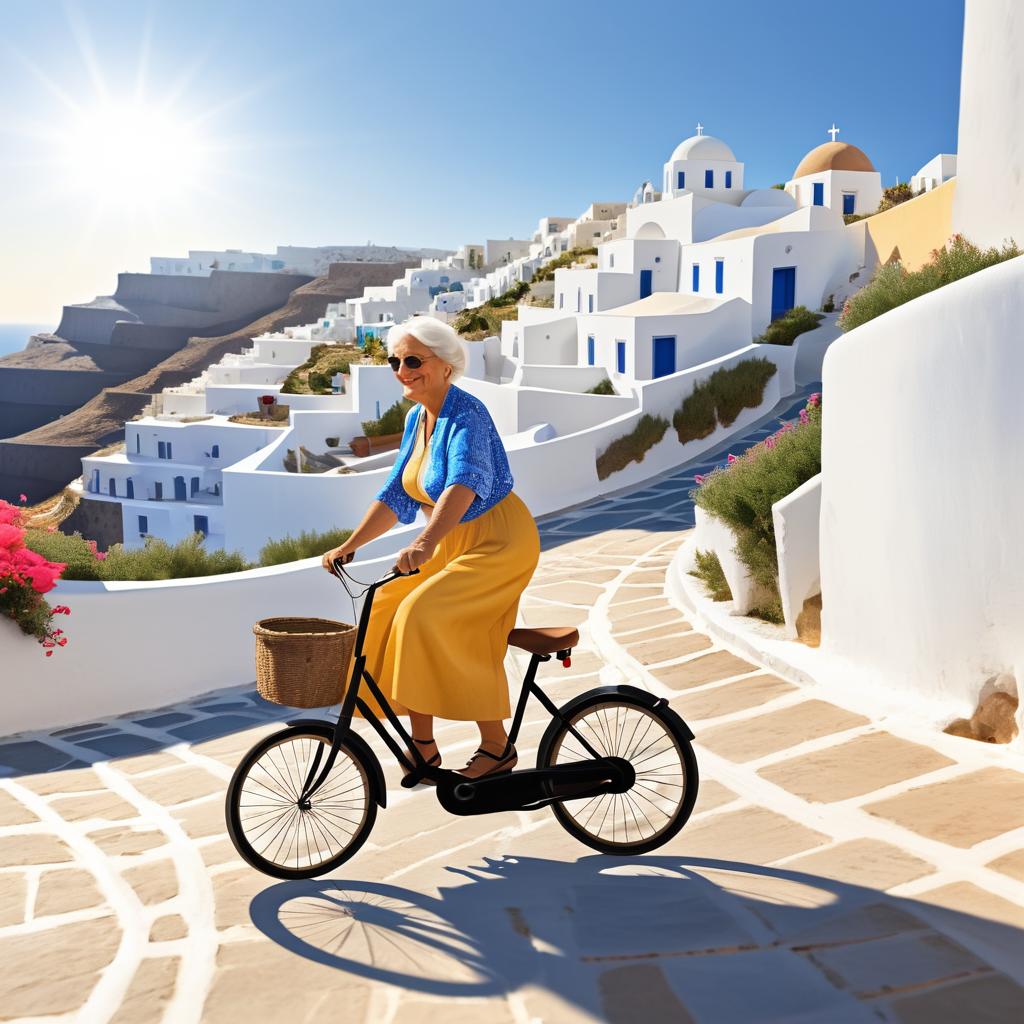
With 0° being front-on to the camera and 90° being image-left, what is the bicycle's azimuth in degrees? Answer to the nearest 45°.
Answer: approximately 90°

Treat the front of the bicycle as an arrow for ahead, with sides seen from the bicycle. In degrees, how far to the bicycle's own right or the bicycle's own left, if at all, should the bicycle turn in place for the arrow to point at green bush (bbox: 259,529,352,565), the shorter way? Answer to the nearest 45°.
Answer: approximately 90° to the bicycle's own right

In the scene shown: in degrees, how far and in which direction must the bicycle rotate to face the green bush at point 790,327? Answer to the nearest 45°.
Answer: approximately 90° to its right

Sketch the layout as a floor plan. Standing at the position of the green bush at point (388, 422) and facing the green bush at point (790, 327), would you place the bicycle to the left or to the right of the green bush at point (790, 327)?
right

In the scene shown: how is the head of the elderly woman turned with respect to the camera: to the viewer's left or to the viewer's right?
to the viewer's left

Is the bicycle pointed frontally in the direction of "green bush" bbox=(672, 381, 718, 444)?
no

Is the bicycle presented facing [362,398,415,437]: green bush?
no

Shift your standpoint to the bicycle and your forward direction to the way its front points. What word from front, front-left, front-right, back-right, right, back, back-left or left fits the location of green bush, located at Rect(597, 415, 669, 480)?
right

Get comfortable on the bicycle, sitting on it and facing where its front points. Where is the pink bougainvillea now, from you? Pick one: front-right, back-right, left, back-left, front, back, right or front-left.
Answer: front-right

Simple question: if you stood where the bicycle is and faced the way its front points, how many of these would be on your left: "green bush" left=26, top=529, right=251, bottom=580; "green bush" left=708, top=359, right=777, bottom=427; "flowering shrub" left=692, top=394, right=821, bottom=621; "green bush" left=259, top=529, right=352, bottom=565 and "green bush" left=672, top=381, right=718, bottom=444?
0

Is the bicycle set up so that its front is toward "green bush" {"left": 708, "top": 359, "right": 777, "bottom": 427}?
no

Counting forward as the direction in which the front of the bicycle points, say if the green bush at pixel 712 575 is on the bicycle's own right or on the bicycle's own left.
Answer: on the bicycle's own right

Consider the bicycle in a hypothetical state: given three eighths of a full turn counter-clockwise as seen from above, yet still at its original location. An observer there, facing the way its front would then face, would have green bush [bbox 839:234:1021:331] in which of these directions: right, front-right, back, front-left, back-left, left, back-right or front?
left
